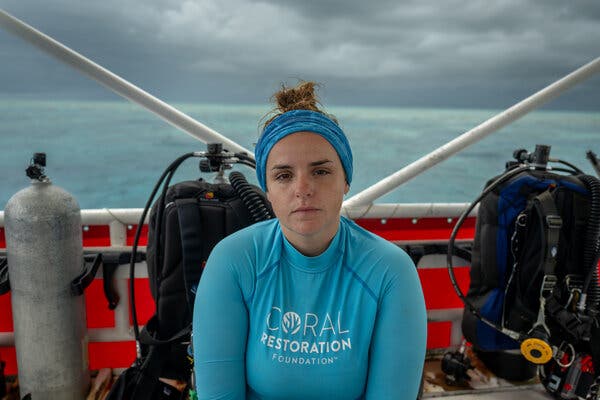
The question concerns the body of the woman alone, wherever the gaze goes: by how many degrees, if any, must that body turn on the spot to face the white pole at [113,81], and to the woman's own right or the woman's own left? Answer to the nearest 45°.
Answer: approximately 135° to the woman's own right

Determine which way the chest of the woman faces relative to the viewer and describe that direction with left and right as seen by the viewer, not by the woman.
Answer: facing the viewer

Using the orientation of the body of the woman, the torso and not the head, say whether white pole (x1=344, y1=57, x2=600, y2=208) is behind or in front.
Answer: behind

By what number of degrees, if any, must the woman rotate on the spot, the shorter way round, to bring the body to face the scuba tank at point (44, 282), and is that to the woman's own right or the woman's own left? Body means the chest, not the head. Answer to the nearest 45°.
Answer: approximately 135° to the woman's own right
